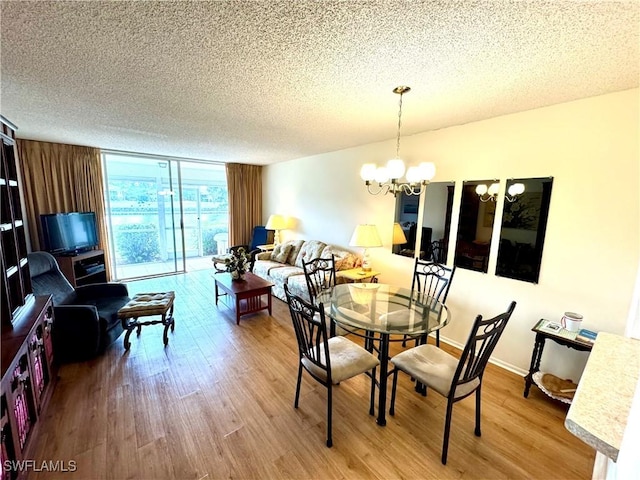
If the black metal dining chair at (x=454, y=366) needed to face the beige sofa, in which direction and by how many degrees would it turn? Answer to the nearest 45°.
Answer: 0° — it already faces it

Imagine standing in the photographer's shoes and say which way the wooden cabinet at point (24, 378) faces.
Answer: facing to the right of the viewer

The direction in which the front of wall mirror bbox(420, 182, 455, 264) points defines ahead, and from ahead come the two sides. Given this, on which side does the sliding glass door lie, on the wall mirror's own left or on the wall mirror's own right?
on the wall mirror's own right

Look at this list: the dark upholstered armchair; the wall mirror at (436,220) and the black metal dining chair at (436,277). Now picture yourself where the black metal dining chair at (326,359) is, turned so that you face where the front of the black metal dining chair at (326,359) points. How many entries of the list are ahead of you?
2

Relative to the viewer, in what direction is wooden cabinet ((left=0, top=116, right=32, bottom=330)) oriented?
to the viewer's right

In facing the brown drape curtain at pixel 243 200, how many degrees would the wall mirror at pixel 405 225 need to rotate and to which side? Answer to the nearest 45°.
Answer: approximately 90° to its right

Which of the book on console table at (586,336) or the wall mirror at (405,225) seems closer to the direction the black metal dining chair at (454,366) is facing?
the wall mirror

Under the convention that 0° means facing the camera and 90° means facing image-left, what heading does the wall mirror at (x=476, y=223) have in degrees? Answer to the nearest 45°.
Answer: approximately 45°

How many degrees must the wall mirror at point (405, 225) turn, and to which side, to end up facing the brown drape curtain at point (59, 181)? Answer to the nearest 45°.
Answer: approximately 45° to its right

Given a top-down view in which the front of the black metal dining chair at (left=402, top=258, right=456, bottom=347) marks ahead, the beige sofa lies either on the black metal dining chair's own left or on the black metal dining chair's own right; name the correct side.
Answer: on the black metal dining chair's own right
